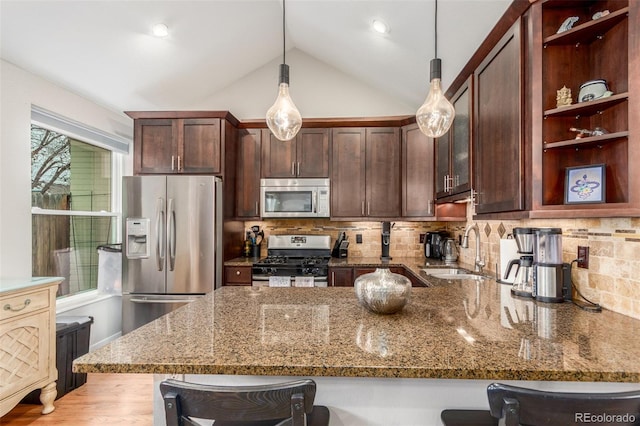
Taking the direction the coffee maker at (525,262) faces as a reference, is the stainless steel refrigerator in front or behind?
in front

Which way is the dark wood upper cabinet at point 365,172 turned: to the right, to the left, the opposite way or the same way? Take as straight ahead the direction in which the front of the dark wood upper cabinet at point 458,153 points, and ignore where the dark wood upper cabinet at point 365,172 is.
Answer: to the left

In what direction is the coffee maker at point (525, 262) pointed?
to the viewer's left

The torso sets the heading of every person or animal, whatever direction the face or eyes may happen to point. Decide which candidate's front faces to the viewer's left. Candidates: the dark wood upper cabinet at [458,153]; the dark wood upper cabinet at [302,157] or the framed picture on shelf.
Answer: the dark wood upper cabinet at [458,153]

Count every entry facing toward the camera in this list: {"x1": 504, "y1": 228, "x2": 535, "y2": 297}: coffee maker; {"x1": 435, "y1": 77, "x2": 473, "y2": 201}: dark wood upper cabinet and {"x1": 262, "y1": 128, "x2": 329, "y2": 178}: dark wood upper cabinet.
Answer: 1

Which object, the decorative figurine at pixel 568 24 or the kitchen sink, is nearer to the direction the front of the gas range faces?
the decorative figurine

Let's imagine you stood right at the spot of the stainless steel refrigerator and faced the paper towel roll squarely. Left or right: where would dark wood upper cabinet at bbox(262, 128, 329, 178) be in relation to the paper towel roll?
left

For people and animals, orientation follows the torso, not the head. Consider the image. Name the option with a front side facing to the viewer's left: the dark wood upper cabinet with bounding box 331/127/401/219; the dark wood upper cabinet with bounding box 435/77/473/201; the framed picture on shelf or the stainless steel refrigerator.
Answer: the dark wood upper cabinet with bounding box 435/77/473/201

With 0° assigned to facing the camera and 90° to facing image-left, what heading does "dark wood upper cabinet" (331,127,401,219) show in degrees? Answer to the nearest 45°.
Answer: approximately 0°

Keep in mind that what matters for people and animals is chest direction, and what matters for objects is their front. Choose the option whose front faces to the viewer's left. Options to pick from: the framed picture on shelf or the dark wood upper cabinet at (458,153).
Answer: the dark wood upper cabinet

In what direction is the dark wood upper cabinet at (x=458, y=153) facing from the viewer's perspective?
to the viewer's left
